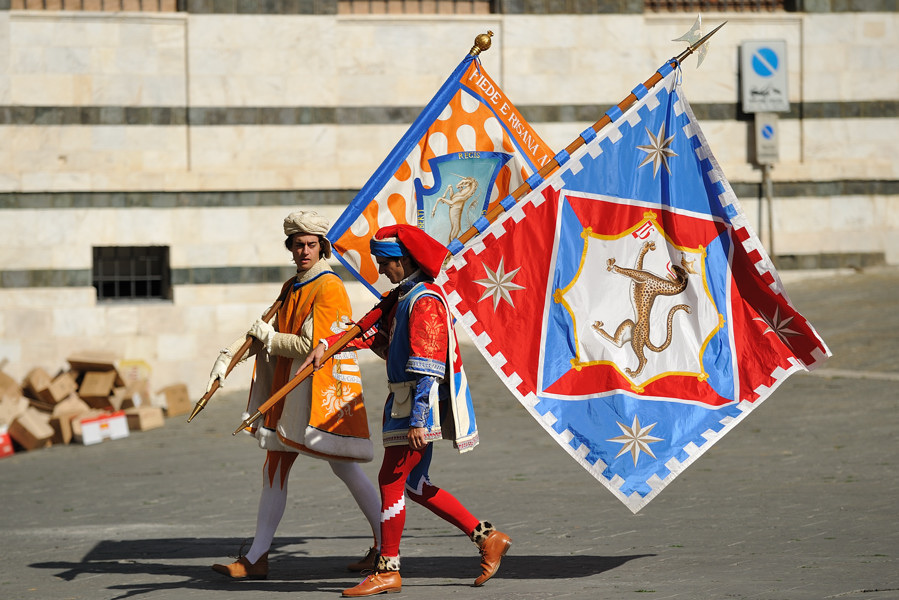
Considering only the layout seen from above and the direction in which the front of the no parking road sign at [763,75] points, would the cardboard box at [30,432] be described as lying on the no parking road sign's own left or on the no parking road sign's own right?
on the no parking road sign's own right

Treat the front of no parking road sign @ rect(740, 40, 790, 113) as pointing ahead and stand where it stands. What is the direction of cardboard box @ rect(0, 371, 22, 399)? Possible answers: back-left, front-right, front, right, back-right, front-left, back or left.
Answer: front-right

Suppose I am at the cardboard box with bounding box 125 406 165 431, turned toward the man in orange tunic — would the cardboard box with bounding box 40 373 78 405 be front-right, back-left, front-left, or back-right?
back-right

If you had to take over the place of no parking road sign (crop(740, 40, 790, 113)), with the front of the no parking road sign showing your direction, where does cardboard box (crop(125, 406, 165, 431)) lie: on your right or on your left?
on your right
